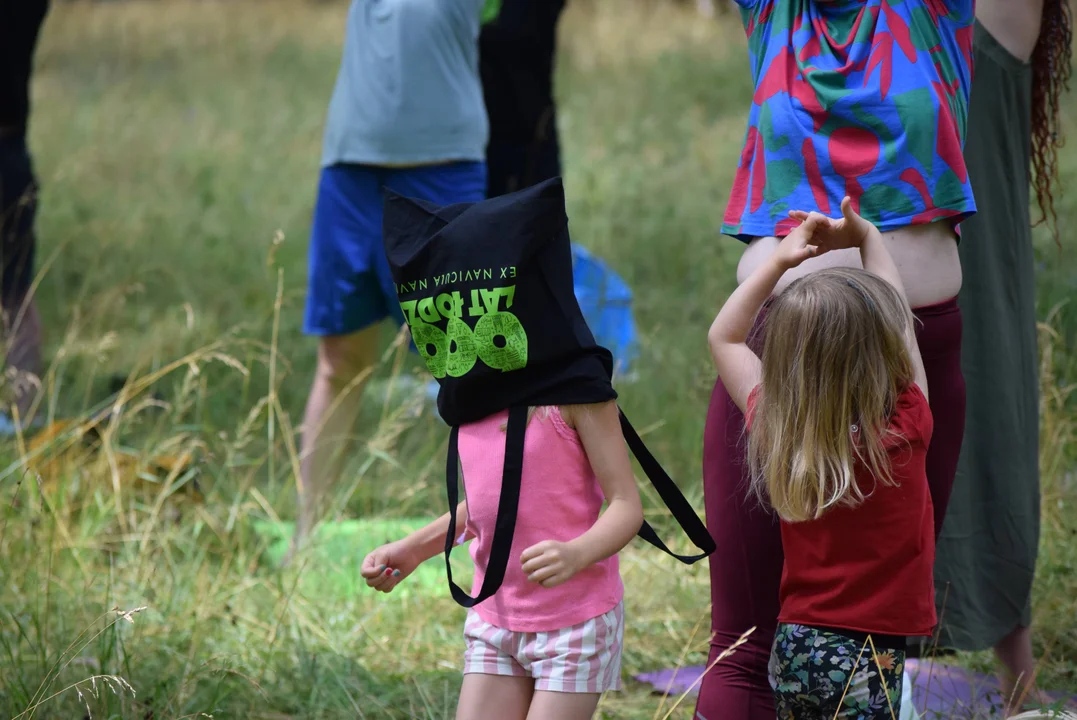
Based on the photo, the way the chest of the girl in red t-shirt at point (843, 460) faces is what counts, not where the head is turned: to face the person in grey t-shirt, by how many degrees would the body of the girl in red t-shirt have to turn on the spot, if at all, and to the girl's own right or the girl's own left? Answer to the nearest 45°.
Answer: approximately 45° to the girl's own left

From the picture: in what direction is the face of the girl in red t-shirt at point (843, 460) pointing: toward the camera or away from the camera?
away from the camera

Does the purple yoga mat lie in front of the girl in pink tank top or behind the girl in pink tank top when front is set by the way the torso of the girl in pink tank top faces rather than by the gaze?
behind

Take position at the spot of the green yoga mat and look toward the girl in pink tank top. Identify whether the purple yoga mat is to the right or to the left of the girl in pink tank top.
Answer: left

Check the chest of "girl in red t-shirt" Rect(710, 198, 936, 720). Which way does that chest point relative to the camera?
away from the camera

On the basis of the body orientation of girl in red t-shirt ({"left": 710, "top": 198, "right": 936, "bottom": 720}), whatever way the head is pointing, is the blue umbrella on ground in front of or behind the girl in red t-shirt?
in front
